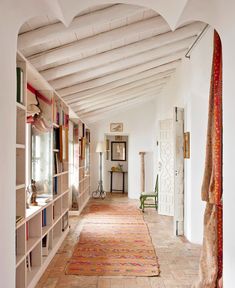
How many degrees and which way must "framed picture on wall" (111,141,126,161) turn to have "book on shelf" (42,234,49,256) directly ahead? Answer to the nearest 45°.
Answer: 0° — it already faces it

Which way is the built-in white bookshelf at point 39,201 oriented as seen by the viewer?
to the viewer's right

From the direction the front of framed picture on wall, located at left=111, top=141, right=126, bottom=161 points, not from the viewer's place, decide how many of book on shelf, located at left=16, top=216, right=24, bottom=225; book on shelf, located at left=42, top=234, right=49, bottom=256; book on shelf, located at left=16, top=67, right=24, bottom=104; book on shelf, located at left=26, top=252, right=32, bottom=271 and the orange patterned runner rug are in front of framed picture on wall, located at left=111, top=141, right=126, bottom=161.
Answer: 5

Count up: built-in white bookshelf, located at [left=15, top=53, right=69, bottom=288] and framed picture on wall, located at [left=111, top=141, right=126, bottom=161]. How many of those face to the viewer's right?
1

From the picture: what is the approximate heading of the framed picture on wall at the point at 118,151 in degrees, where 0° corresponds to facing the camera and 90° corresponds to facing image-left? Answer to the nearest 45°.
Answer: approximately 0°

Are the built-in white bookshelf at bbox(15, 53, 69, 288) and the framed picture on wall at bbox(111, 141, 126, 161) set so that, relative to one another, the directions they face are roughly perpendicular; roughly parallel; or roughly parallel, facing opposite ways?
roughly perpendicular

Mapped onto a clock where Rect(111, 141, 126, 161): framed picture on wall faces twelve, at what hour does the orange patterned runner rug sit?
The orange patterned runner rug is roughly at 12 o'clock from the framed picture on wall.

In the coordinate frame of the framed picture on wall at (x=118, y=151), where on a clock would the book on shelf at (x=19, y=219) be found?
The book on shelf is roughly at 12 o'clock from the framed picture on wall.
